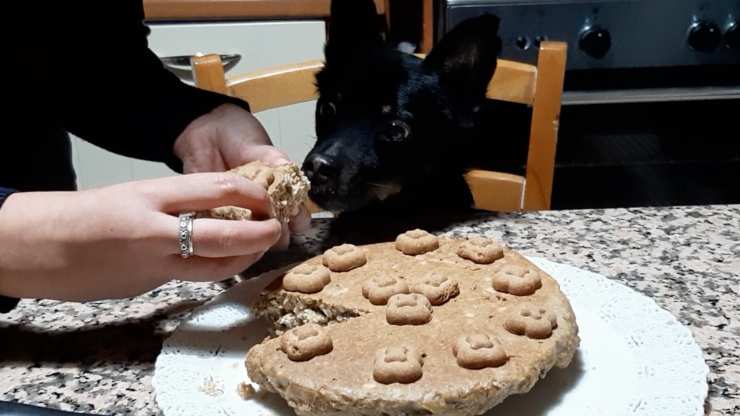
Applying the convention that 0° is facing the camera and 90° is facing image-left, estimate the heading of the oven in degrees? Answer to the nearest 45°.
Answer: approximately 0°

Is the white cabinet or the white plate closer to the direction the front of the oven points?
the white plate

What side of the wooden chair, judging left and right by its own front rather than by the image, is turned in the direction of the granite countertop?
front

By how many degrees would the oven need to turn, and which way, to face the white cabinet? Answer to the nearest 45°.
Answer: approximately 90° to its right

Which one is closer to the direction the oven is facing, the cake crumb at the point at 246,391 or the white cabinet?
the cake crumb

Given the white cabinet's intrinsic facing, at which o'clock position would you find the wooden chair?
The wooden chair is roughly at 11 o'clock from the white cabinet.

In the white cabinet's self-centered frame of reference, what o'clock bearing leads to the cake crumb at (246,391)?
The cake crumb is roughly at 12 o'clock from the white cabinet.

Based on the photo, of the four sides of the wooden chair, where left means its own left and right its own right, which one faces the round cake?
front

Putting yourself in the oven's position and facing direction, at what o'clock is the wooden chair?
The wooden chair is roughly at 1 o'clock from the oven.

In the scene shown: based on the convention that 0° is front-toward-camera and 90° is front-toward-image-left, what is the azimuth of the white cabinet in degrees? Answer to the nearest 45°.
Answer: approximately 0°

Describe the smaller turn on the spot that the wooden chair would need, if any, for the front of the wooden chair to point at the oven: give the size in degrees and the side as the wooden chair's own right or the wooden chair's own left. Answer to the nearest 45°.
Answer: approximately 135° to the wooden chair's own left

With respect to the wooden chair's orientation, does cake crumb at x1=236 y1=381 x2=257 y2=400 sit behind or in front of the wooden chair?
in front

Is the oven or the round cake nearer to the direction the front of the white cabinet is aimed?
the round cake
